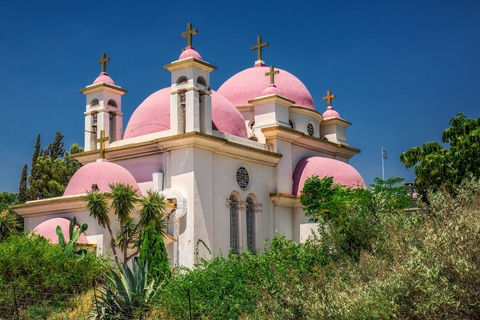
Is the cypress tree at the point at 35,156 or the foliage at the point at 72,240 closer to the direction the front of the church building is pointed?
the foliage

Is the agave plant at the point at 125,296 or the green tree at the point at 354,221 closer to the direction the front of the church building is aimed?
the agave plant

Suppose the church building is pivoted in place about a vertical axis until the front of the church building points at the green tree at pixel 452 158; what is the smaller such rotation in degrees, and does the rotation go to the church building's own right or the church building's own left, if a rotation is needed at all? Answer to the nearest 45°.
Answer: approximately 135° to the church building's own left

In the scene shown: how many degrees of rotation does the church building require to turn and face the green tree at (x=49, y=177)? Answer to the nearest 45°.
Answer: approximately 90° to its right

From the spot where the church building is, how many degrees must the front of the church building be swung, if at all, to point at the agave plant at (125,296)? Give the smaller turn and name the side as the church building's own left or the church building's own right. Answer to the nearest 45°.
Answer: approximately 45° to the church building's own left

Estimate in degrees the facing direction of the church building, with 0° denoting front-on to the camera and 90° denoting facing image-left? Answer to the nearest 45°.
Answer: approximately 45°

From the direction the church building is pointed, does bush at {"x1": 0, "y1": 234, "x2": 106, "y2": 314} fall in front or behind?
in front

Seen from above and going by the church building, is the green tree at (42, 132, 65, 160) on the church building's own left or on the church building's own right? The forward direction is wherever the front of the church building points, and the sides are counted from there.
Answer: on the church building's own right
